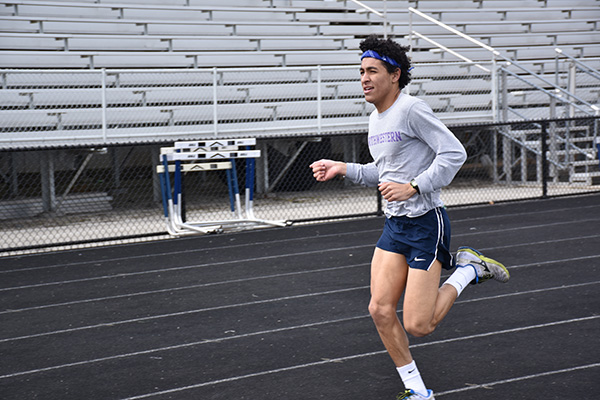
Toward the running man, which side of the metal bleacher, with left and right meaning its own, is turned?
front

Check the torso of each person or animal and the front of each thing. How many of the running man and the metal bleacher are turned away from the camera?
0

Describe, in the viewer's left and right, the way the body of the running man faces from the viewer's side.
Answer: facing the viewer and to the left of the viewer

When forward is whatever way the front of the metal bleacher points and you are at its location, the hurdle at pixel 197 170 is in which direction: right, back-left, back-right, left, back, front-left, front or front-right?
front

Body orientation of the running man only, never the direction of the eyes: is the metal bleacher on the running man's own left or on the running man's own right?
on the running man's own right

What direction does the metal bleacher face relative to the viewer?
toward the camera

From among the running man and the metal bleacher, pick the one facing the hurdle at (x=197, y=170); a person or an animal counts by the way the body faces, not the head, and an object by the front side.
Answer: the metal bleacher
